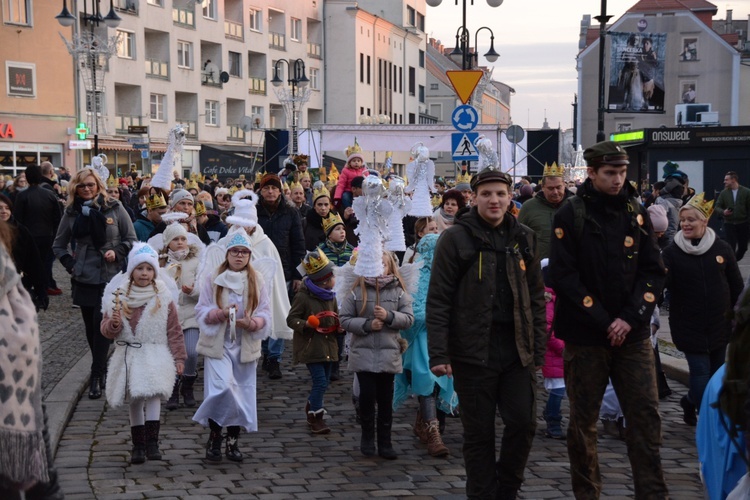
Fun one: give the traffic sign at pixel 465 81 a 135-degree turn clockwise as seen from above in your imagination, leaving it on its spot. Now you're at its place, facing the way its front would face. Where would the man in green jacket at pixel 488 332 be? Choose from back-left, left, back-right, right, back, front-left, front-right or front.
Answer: back-left

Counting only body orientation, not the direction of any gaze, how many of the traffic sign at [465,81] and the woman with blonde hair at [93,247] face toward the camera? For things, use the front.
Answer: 2

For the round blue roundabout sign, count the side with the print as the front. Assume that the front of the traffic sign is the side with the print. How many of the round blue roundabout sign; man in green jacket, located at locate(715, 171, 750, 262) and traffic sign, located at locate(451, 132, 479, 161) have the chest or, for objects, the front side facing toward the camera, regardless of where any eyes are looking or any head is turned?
3

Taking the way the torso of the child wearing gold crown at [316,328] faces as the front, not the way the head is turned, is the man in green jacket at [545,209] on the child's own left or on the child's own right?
on the child's own left

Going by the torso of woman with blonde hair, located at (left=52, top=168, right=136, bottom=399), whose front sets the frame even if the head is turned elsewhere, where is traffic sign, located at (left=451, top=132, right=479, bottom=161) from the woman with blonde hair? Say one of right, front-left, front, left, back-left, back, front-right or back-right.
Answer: back-left

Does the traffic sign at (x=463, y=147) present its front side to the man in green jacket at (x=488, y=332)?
yes

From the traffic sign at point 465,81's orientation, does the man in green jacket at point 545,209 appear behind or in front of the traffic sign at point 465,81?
in front
